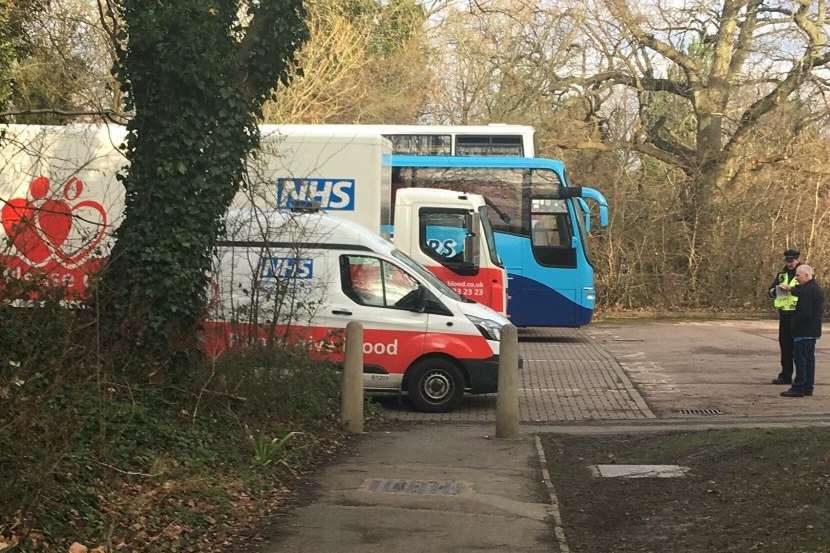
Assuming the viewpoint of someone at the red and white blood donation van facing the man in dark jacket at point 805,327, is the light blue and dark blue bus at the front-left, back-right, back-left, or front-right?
front-left

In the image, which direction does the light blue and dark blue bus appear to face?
to the viewer's right

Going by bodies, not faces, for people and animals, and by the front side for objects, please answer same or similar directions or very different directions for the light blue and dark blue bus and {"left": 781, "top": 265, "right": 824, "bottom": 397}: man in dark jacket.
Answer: very different directions

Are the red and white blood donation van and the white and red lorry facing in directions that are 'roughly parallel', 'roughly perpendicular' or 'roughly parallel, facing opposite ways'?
roughly parallel

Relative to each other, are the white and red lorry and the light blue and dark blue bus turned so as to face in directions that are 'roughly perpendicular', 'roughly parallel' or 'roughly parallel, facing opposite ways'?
roughly parallel

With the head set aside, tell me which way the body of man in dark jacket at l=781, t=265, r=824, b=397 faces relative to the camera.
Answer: to the viewer's left

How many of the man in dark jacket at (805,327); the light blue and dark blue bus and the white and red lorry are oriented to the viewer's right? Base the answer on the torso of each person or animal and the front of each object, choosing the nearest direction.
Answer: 2

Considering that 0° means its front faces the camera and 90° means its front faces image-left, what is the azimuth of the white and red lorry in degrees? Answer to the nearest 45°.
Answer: approximately 270°

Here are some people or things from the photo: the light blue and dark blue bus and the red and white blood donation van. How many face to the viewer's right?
2

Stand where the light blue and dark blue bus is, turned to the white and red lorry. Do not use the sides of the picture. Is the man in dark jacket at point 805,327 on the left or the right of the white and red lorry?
left

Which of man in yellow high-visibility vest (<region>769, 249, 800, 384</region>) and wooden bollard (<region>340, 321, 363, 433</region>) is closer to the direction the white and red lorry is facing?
the man in yellow high-visibility vest

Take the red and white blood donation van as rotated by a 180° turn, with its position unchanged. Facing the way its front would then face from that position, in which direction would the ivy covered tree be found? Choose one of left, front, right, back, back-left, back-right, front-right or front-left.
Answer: front-left

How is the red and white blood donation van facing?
to the viewer's right

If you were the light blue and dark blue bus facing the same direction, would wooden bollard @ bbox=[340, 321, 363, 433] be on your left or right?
on your right
